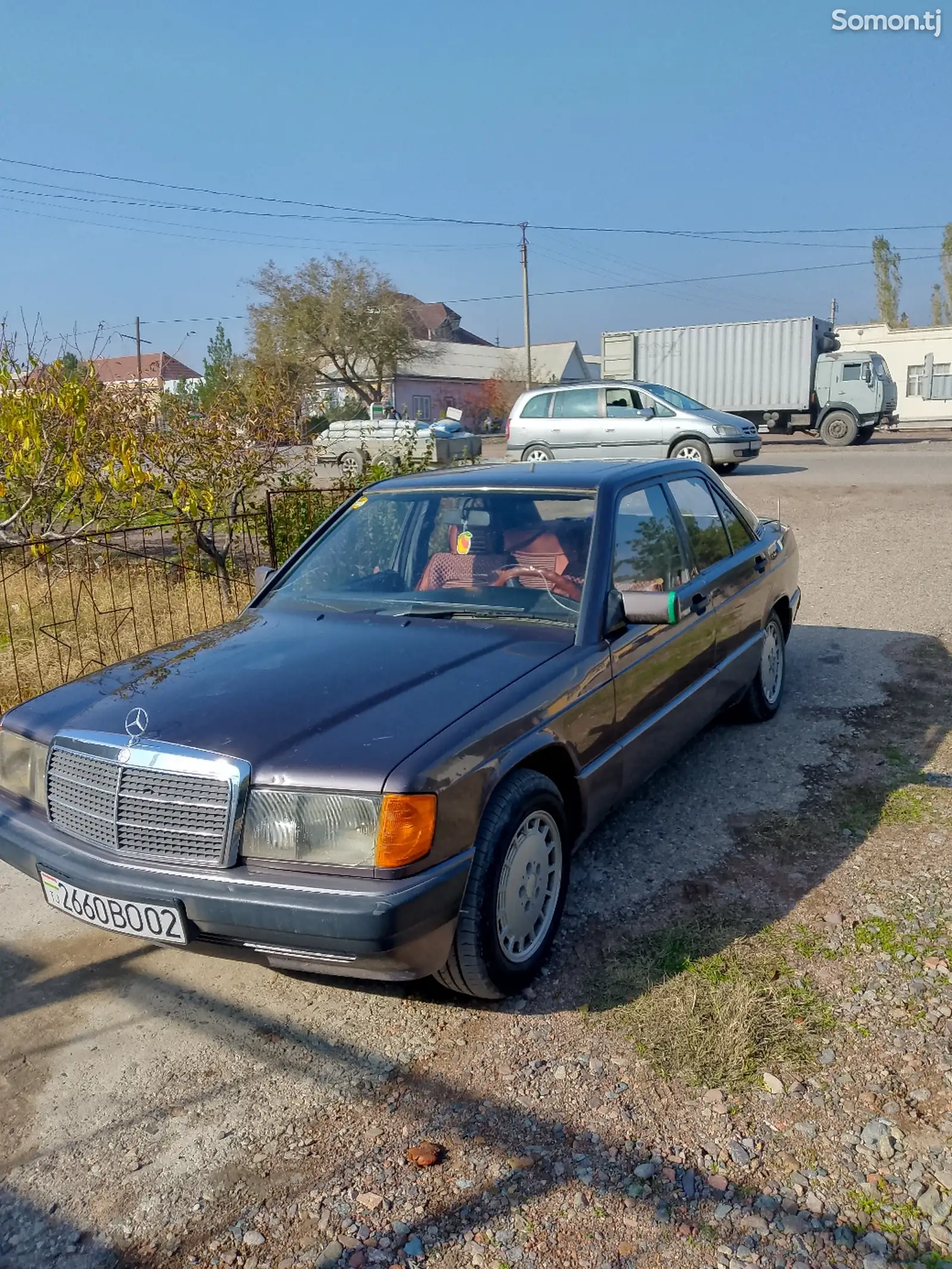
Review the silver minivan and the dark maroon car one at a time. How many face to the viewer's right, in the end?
1

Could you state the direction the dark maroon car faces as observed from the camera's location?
facing the viewer and to the left of the viewer

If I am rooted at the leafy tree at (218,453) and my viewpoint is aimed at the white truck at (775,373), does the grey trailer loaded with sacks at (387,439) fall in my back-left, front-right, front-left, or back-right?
front-left

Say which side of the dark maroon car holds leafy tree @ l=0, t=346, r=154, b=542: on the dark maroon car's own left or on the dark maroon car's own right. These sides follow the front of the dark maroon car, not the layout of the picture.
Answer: on the dark maroon car's own right

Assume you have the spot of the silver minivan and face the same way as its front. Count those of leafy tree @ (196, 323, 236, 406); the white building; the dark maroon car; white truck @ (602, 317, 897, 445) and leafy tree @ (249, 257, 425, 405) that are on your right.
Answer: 1

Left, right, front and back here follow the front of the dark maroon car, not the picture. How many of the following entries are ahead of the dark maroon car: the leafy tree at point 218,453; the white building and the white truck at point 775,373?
0

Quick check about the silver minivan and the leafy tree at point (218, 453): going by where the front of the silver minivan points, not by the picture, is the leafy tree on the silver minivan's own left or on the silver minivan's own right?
on the silver minivan's own right

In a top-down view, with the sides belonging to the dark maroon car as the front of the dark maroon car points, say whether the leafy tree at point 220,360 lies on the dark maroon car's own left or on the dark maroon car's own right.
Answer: on the dark maroon car's own right

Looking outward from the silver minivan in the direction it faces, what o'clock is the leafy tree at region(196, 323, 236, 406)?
The leafy tree is roughly at 8 o'clock from the silver minivan.

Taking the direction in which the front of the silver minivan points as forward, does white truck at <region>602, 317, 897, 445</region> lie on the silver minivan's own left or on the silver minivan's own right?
on the silver minivan's own left

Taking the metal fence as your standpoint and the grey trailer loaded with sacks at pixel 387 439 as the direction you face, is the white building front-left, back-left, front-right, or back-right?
front-right

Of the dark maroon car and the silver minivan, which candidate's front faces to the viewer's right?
the silver minivan

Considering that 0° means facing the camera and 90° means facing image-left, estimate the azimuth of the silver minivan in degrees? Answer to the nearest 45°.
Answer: approximately 270°

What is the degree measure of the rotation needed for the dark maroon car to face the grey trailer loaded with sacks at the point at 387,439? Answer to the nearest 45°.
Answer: approximately 135° to its right

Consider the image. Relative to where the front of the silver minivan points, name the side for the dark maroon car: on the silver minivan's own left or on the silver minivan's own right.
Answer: on the silver minivan's own right
